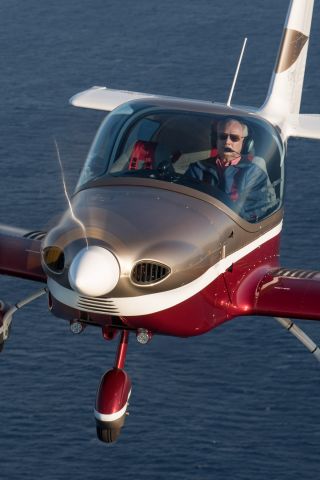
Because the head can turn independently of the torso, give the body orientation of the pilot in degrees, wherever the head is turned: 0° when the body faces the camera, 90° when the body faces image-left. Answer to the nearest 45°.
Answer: approximately 45°
